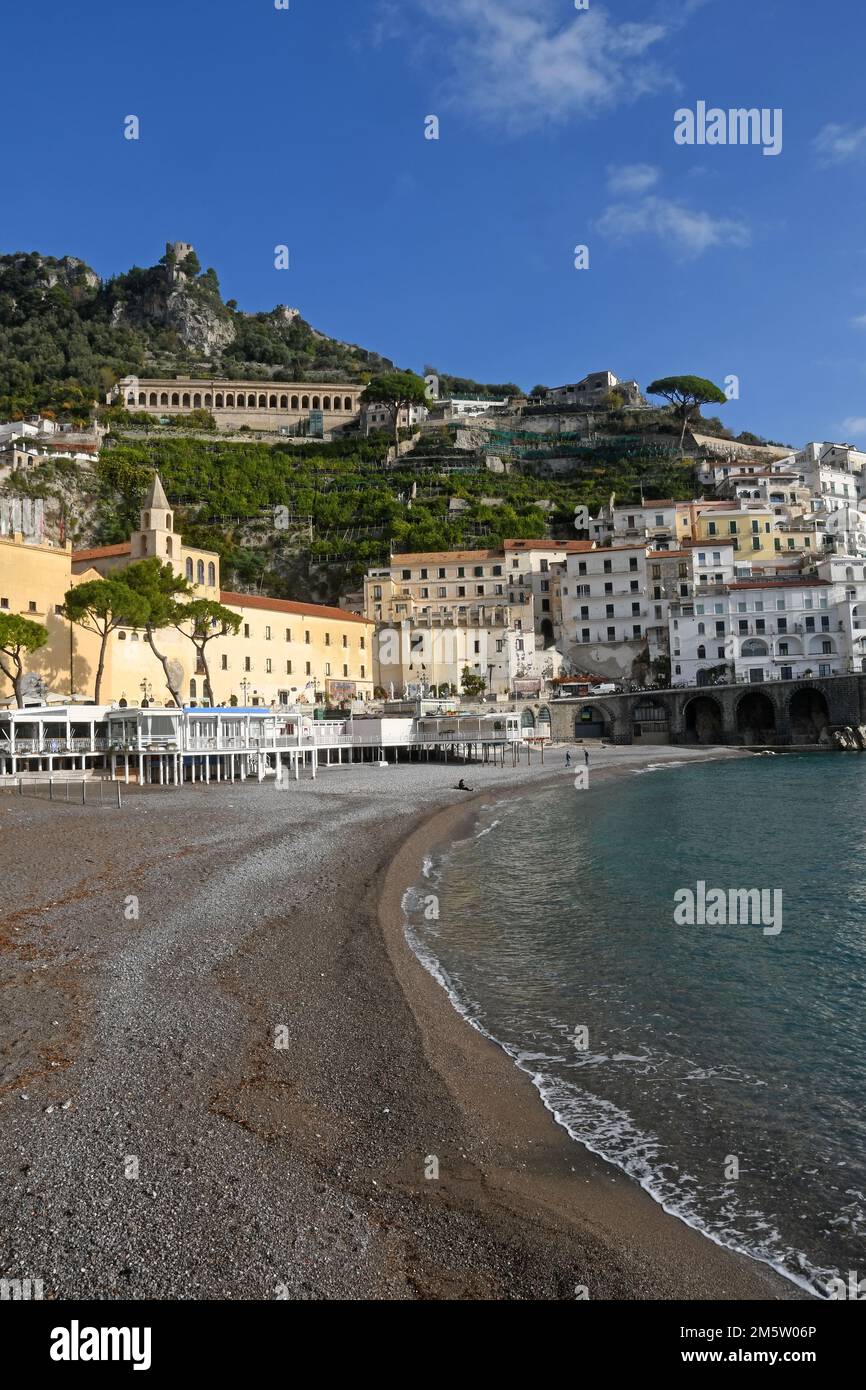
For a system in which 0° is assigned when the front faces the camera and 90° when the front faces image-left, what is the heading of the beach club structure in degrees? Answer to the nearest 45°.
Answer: approximately 315°
